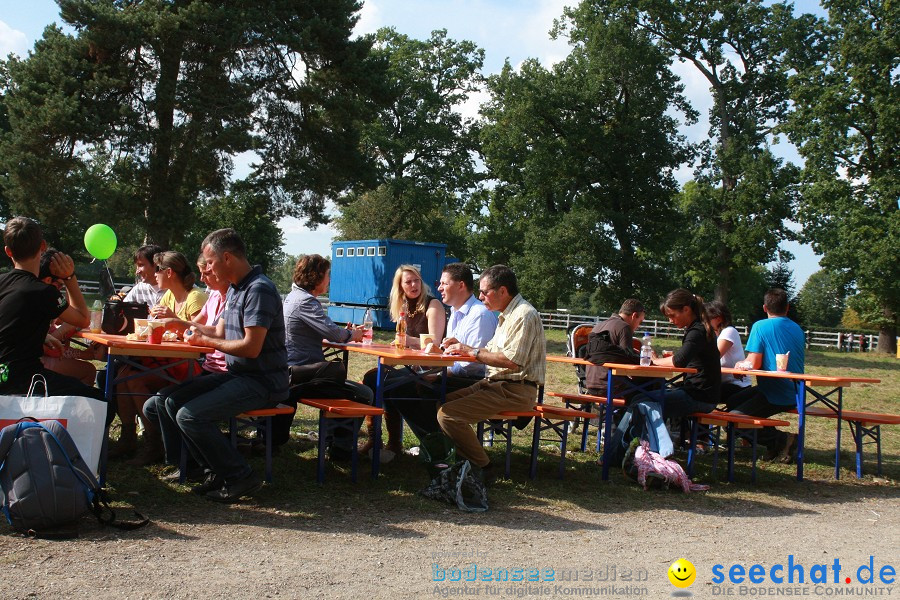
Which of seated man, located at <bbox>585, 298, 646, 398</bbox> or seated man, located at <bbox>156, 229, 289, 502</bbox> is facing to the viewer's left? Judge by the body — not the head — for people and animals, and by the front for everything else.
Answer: seated man, located at <bbox>156, 229, 289, 502</bbox>

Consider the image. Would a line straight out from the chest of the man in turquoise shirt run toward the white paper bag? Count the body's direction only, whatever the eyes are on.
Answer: no

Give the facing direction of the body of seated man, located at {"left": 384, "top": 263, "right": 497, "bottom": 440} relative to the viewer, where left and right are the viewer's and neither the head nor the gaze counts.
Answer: facing to the left of the viewer

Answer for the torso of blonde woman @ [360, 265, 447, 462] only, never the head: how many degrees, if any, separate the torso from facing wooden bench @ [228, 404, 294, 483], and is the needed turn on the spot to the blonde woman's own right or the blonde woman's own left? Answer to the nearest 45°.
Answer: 0° — they already face it

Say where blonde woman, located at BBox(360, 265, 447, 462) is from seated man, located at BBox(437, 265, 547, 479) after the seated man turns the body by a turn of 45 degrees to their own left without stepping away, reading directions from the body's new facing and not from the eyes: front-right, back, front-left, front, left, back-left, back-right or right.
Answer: right

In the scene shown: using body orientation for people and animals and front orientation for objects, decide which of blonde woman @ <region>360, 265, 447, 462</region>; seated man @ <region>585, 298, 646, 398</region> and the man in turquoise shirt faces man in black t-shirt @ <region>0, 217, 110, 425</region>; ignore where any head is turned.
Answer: the blonde woman

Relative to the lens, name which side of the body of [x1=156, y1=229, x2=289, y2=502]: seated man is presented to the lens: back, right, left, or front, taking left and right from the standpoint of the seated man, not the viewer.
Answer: left

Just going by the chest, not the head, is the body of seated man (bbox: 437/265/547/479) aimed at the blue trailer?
no

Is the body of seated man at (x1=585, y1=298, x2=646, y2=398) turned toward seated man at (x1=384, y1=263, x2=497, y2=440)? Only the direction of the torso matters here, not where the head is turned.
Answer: no

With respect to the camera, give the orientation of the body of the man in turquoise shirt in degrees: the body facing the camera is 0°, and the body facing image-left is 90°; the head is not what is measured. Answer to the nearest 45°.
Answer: approximately 135°

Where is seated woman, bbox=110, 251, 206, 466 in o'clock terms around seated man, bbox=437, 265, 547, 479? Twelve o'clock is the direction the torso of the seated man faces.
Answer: The seated woman is roughly at 12 o'clock from the seated man.

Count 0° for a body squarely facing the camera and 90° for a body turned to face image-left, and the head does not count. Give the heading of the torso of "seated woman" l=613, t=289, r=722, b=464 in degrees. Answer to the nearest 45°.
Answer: approximately 90°

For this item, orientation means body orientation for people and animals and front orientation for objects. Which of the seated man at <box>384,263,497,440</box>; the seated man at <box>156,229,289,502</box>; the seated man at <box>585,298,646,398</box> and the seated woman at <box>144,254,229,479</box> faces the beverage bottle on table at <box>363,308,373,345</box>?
the seated man at <box>384,263,497,440</box>
